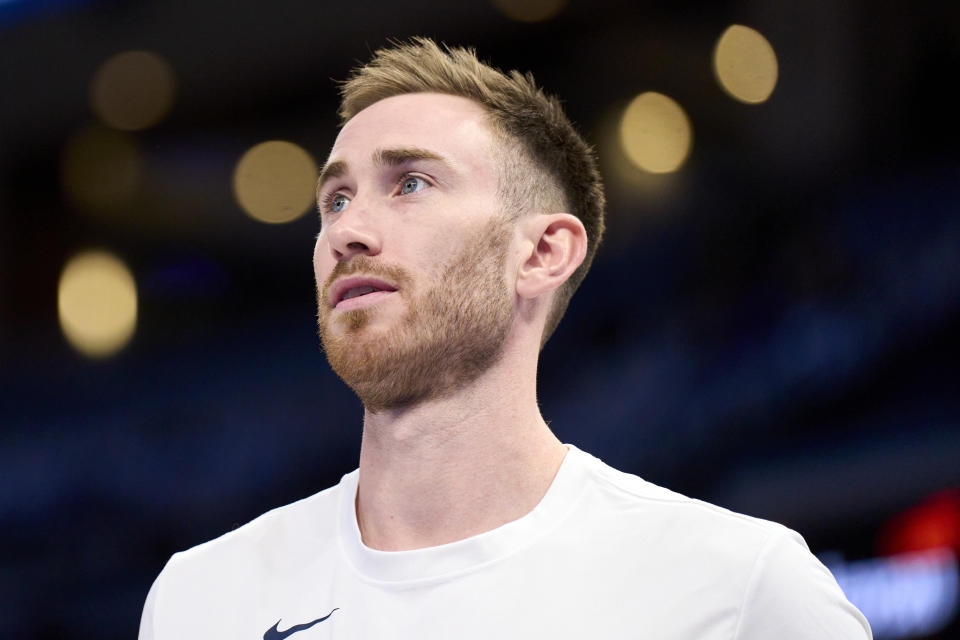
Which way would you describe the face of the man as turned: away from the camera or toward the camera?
toward the camera

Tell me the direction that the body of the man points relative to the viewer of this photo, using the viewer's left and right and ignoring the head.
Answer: facing the viewer and to the left of the viewer
